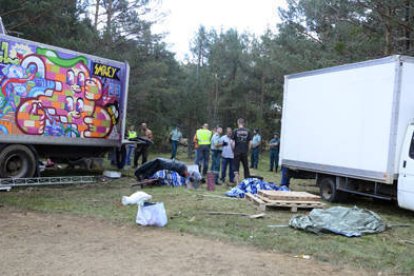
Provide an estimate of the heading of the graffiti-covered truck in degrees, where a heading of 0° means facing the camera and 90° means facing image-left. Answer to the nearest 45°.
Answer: approximately 45°

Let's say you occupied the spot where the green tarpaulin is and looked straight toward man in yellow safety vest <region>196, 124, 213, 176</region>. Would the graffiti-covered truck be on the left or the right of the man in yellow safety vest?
left

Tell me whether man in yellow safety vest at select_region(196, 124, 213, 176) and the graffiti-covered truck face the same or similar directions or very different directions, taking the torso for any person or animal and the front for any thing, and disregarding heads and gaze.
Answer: very different directions

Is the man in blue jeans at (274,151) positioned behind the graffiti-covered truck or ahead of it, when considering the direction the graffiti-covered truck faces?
behind

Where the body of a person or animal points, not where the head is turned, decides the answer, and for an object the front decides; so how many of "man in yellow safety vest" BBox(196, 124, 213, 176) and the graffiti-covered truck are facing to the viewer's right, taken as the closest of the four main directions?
0

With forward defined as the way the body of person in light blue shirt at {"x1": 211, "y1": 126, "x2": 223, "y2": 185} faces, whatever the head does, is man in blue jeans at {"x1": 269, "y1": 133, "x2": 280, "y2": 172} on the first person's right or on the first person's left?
on the first person's left
